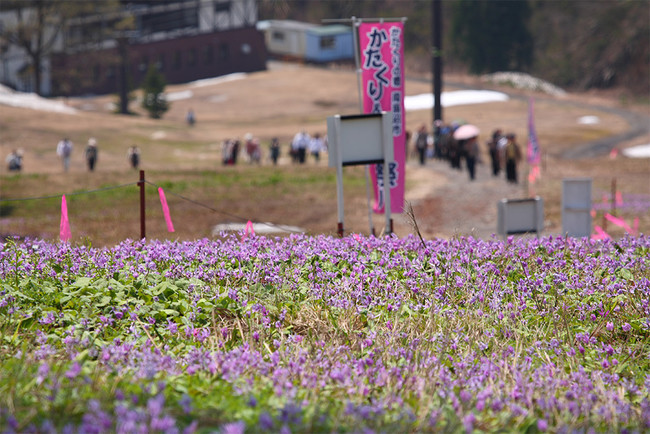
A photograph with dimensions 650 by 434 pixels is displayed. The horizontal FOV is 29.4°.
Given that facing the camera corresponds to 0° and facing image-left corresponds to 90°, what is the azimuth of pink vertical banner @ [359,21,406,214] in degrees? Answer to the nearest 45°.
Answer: approximately 0°

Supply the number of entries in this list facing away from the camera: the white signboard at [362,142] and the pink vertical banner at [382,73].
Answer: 1

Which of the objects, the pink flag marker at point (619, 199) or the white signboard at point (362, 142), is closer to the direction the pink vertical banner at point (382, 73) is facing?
the white signboard

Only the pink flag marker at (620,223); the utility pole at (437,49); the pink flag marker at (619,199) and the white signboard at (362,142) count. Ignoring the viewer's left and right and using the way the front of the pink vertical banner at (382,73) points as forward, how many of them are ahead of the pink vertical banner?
1

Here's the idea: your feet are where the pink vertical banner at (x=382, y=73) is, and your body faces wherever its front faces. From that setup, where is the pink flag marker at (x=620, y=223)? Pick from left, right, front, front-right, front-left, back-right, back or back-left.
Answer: back-left

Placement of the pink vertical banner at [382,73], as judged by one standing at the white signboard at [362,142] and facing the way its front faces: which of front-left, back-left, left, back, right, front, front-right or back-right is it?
front

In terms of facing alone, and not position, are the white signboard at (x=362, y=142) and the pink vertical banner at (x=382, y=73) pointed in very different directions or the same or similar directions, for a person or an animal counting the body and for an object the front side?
very different directions

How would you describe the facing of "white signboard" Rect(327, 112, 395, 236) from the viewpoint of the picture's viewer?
facing away from the viewer

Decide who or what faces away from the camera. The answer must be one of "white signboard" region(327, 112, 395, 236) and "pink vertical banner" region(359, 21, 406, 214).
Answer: the white signboard

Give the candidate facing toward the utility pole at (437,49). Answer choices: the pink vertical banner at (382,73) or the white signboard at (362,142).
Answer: the white signboard

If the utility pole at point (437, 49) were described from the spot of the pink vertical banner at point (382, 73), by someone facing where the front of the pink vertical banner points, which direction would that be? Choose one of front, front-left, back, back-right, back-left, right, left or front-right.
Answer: back

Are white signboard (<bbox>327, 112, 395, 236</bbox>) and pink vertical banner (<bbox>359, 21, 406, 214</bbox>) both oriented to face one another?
yes
